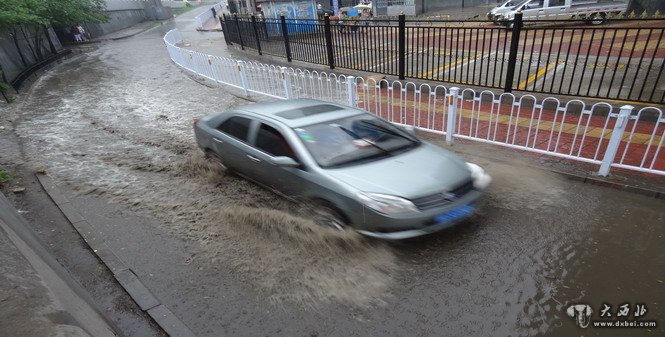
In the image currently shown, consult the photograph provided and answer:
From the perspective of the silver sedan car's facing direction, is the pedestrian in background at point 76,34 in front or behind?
behind

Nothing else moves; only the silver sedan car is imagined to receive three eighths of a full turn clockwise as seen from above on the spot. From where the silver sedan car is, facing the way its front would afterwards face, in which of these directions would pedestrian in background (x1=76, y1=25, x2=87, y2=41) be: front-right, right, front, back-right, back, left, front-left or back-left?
front-right

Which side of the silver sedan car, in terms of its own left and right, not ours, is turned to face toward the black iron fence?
left

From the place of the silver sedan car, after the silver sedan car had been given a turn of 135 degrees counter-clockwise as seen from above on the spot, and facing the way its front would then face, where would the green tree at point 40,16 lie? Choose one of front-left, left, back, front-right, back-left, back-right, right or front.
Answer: front-left

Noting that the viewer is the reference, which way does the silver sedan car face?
facing the viewer and to the right of the viewer
